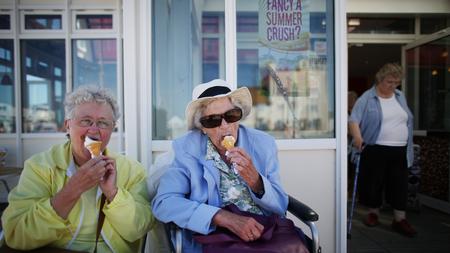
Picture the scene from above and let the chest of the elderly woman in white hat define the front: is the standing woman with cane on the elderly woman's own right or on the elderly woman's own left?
on the elderly woman's own left

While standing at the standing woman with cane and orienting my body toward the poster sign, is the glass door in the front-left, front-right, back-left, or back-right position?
back-right

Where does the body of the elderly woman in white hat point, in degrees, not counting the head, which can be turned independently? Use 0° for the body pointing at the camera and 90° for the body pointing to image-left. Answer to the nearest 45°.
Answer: approximately 315°

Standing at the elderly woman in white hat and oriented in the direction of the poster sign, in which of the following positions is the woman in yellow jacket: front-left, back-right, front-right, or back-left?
back-left

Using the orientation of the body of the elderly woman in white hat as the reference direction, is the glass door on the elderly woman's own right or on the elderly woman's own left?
on the elderly woman's own left

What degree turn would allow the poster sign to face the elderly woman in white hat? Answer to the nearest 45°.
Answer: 0° — it already faces them

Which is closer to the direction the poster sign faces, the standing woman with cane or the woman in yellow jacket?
the woman in yellow jacket

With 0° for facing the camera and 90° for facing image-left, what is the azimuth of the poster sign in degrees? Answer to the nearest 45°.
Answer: approximately 0°
